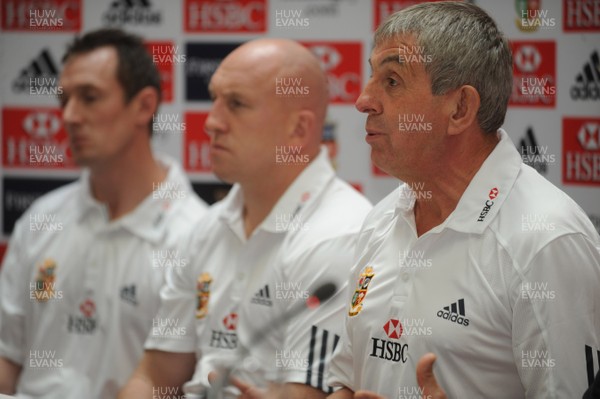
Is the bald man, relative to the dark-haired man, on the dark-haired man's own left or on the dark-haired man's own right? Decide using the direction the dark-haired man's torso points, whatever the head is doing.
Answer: on the dark-haired man's own left

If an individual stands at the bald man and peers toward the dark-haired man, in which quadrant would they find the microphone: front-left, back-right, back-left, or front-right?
back-left

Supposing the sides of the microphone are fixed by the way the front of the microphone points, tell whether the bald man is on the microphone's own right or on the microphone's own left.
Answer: on the microphone's own left

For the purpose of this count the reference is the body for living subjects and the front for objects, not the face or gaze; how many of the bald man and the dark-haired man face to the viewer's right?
0

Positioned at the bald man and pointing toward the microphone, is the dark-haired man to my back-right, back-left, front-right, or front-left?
back-right

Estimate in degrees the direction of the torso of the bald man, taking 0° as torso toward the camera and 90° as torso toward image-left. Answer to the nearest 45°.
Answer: approximately 45°

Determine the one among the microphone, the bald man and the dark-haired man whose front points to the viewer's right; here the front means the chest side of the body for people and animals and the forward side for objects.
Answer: the microphone

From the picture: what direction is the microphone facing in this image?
to the viewer's right

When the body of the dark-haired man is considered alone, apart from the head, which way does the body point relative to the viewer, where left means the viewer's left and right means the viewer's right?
facing the viewer and to the left of the viewer

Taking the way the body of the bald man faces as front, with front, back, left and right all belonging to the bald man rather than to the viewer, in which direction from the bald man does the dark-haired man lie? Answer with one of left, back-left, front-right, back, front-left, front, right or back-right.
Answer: right

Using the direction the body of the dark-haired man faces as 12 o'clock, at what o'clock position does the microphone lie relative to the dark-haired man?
The microphone is roughly at 10 o'clock from the dark-haired man.
